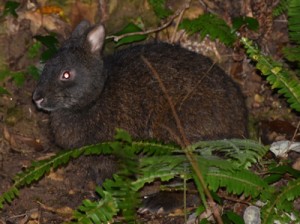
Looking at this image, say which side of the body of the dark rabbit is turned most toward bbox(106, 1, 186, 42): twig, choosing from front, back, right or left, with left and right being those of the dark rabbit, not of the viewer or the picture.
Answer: right

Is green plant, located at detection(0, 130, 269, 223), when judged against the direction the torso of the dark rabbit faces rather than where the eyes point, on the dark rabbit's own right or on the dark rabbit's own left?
on the dark rabbit's own left

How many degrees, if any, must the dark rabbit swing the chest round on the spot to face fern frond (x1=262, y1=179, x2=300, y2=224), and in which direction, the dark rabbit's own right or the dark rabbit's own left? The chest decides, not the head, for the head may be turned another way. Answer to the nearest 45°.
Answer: approximately 135° to the dark rabbit's own left

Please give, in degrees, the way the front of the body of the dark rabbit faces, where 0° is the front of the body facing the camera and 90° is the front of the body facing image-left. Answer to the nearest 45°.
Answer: approximately 90°

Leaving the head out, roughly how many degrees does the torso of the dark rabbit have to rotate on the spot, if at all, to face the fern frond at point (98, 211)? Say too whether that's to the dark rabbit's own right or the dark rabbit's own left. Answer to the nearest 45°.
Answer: approximately 90° to the dark rabbit's own left
